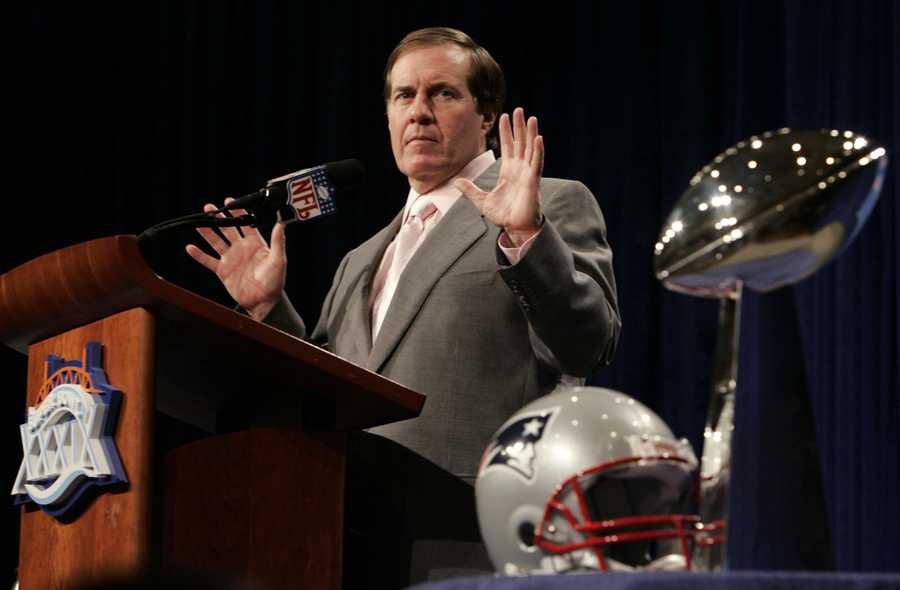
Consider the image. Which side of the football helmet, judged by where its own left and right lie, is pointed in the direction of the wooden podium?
back

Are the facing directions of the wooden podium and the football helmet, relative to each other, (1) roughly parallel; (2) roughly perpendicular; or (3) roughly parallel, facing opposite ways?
roughly perpendicular

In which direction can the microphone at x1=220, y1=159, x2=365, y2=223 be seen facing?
to the viewer's right

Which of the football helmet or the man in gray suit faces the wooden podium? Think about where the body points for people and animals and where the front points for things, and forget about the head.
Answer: the man in gray suit

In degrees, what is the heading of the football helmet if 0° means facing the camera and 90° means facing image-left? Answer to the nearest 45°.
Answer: approximately 315°

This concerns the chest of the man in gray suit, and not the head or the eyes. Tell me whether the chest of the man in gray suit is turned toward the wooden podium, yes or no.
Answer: yes

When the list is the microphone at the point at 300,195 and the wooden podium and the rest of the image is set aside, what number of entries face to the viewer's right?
1

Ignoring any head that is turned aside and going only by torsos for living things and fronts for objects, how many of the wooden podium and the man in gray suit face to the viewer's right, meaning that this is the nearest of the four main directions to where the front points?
0

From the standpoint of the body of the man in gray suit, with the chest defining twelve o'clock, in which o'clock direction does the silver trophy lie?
The silver trophy is roughly at 10 o'clock from the man in gray suit.

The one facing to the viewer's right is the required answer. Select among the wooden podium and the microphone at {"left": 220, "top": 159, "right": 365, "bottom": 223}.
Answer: the microphone

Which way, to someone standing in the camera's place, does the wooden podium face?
facing the viewer and to the left of the viewer
